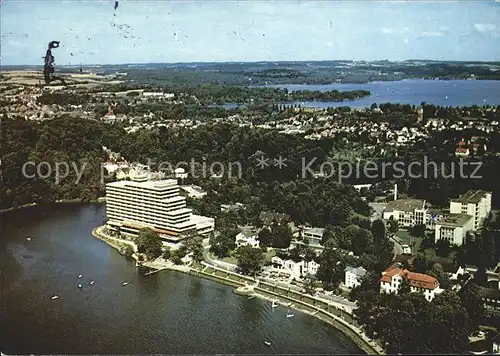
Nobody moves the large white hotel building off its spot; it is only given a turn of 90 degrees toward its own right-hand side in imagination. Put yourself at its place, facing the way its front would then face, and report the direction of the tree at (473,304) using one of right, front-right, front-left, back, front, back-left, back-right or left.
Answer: back

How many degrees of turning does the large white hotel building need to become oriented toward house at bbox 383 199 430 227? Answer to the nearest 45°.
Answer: approximately 135° to its left

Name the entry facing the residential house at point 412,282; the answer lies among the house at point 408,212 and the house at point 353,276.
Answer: the house at point 408,212

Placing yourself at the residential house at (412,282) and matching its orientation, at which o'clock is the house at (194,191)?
The house is roughly at 3 o'clock from the residential house.

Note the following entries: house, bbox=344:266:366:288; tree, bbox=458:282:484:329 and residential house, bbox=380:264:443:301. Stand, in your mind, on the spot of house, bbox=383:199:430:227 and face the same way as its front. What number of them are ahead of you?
3

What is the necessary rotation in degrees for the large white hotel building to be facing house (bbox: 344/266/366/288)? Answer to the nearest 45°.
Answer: approximately 90° to its left

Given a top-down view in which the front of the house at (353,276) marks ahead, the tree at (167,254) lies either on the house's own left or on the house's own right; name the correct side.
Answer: on the house's own right

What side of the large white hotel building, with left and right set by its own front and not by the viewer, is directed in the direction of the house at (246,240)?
left
